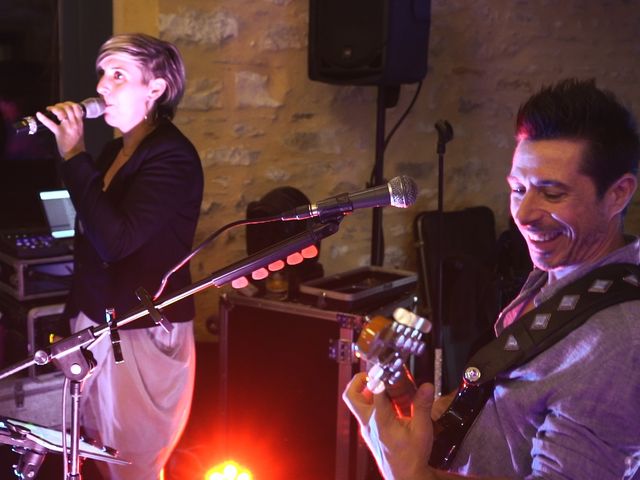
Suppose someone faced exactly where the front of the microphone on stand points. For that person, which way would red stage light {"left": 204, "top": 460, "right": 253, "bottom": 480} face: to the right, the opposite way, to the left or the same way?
to the right

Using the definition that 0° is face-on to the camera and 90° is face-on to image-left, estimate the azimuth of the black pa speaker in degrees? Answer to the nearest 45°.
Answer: approximately 45°

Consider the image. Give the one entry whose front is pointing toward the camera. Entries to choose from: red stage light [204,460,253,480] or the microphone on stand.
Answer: the red stage light

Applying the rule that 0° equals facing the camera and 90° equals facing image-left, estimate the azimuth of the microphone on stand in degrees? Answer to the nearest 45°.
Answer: approximately 270°

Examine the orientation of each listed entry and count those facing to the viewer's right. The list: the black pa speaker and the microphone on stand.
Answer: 1

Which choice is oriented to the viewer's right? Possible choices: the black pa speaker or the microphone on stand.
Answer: the microphone on stand

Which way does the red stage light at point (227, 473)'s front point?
toward the camera

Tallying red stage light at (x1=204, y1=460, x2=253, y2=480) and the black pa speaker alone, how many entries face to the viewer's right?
0

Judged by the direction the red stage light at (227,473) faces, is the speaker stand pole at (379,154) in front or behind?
behind

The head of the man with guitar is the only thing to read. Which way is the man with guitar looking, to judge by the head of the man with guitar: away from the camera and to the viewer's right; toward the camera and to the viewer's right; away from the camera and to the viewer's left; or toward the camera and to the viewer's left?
toward the camera and to the viewer's left
